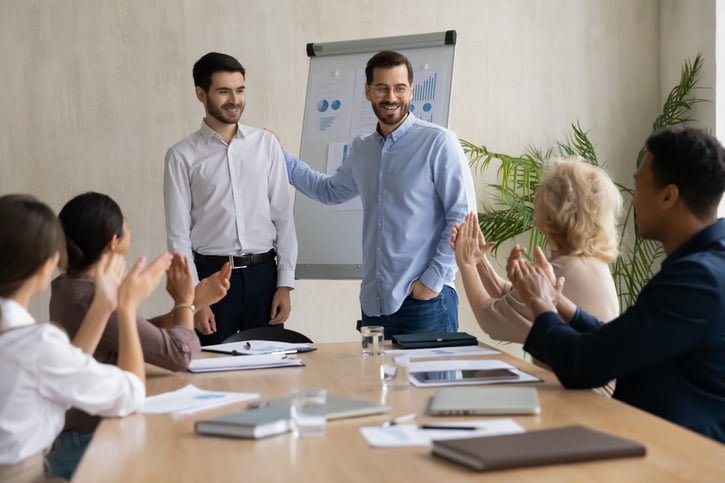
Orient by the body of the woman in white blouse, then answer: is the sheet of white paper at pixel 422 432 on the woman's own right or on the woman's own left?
on the woman's own right

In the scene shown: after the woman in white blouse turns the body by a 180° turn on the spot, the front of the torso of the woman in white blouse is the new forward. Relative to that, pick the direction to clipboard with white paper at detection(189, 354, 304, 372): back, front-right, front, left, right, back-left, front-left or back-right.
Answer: back

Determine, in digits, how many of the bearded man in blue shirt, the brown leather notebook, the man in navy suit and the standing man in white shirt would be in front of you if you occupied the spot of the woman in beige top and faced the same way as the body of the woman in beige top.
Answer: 2

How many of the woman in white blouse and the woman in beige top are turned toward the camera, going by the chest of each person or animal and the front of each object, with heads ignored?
0

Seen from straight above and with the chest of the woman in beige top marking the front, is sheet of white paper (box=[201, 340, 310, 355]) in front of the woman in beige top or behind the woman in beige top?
in front

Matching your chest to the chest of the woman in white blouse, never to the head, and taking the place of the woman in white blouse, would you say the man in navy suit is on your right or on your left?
on your right

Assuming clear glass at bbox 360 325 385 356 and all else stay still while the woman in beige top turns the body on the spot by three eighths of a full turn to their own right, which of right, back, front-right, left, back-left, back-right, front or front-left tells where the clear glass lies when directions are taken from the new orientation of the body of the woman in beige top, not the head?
back

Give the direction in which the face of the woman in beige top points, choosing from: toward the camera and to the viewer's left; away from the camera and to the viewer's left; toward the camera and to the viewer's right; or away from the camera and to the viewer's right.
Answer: away from the camera and to the viewer's left

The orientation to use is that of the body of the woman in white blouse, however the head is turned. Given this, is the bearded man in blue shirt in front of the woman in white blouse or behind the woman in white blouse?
in front

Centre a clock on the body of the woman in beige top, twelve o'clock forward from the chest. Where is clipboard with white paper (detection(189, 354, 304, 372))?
The clipboard with white paper is roughly at 10 o'clock from the woman in beige top.

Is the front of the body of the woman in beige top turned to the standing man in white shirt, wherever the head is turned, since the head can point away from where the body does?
yes

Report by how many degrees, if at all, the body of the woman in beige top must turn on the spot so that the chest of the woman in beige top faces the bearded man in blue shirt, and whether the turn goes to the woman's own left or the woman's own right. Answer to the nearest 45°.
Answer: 0° — they already face them

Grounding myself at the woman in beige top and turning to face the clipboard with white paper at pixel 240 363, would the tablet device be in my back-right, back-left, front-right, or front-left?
front-left

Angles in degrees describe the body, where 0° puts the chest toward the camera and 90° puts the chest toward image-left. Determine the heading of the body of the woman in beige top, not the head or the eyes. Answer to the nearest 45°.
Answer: approximately 135°

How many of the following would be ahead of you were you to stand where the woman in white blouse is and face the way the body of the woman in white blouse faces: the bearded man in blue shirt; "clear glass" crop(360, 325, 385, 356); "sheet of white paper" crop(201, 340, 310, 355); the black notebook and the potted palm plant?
5

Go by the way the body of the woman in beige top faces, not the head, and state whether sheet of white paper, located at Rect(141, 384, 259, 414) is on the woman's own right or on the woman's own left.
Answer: on the woman's own left

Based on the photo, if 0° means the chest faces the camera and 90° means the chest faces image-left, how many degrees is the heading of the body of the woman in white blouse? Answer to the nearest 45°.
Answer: approximately 225°

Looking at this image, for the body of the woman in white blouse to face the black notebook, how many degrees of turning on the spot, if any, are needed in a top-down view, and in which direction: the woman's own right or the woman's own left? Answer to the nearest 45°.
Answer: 0° — they already face it

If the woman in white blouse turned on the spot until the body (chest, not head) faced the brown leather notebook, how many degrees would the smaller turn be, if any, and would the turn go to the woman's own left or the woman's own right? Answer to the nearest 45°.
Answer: approximately 90° to the woman's own right

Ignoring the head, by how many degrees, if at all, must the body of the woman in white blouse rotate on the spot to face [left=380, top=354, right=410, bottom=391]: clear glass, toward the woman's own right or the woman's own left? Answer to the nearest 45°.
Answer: approximately 45° to the woman's own right
